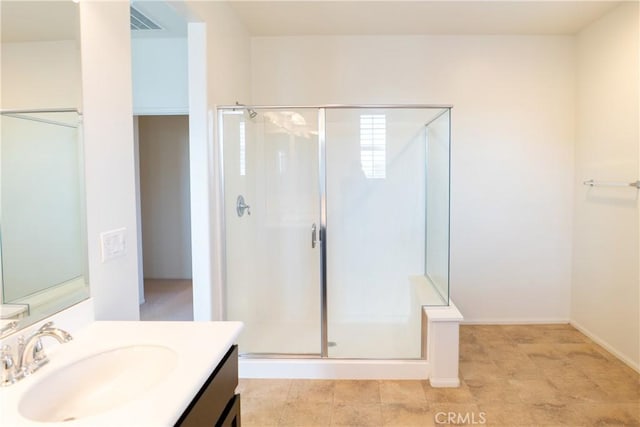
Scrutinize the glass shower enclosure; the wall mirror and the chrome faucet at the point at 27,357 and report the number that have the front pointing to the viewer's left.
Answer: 0

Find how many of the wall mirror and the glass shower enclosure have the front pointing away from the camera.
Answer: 0

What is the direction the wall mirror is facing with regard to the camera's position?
facing the viewer and to the right of the viewer

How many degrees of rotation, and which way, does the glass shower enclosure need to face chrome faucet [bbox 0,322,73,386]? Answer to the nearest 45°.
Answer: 0° — it already faces it

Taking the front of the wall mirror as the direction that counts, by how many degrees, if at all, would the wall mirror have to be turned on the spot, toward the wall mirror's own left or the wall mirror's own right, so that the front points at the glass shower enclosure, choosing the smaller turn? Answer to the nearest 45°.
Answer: approximately 90° to the wall mirror's own left

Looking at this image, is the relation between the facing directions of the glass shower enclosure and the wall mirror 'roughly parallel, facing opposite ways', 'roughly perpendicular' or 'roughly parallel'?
roughly perpendicular

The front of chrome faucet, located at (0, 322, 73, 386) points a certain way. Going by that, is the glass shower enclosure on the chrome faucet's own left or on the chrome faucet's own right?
on the chrome faucet's own left

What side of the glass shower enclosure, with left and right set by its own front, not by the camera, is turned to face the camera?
front

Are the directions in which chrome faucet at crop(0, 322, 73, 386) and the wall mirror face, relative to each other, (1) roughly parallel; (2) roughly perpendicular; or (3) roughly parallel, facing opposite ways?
roughly parallel

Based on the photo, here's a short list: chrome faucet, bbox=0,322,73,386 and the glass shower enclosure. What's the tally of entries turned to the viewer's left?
0

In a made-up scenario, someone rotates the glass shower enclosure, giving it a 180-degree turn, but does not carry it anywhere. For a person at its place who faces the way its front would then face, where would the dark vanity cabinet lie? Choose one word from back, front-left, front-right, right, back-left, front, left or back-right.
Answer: back

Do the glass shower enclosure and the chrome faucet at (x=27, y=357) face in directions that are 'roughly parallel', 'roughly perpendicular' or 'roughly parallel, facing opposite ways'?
roughly perpendicular
